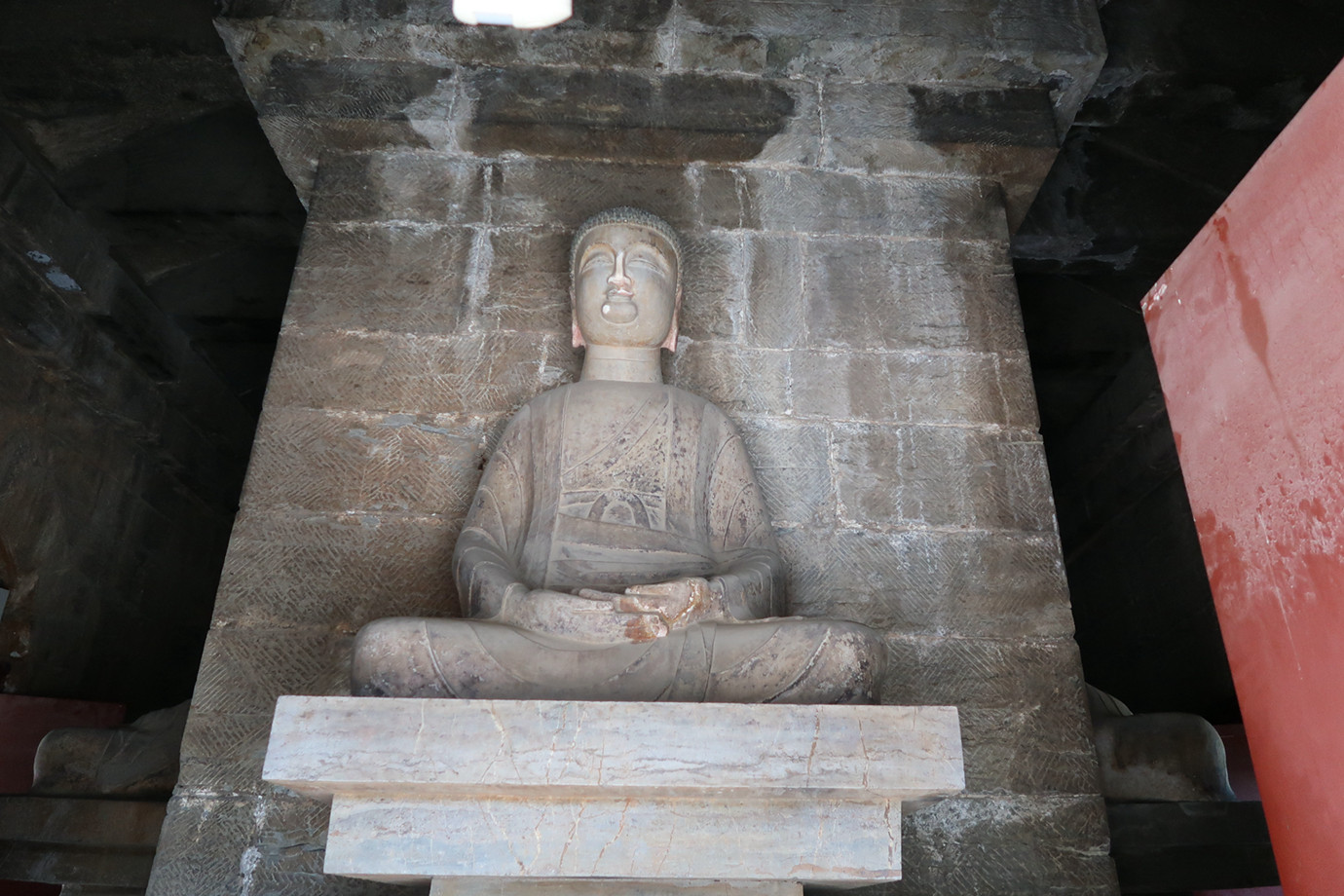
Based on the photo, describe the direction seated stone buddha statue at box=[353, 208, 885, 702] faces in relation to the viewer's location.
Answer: facing the viewer
